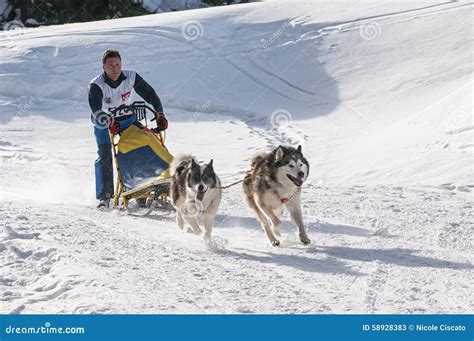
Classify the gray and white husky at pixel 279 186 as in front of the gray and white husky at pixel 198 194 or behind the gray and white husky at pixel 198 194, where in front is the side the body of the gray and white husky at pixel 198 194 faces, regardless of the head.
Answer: in front

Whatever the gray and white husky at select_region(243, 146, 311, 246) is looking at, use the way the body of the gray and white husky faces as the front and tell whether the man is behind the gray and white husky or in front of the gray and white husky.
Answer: behind

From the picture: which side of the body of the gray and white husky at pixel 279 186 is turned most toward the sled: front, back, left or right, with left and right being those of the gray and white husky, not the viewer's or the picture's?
back

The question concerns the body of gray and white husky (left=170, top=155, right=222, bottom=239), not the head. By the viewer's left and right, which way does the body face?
facing the viewer and to the right of the viewer

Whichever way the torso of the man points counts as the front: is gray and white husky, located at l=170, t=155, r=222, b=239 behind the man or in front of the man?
in front

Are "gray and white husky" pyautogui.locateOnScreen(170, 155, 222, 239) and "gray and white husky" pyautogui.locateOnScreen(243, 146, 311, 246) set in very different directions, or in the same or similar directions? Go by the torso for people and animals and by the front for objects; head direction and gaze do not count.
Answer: same or similar directions

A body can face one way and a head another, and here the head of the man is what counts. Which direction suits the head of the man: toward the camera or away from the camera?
toward the camera

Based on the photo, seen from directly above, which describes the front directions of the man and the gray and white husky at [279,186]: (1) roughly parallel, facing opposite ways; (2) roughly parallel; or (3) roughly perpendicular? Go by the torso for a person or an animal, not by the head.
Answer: roughly parallel

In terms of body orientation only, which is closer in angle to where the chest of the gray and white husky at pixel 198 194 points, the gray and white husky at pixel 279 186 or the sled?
the gray and white husky

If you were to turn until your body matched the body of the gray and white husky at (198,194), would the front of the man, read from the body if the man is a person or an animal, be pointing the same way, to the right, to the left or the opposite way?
the same way
